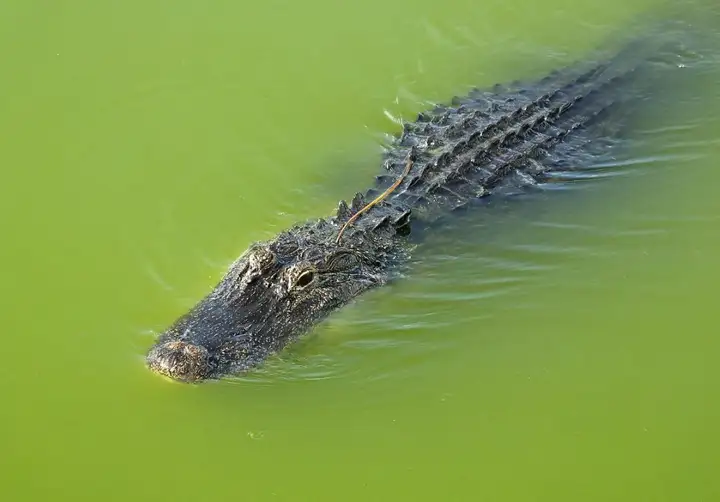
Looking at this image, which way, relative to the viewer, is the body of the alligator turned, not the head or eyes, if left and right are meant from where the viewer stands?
facing the viewer and to the left of the viewer
